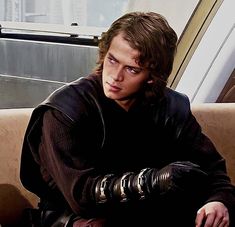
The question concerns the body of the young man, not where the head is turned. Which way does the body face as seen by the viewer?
toward the camera
